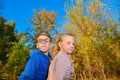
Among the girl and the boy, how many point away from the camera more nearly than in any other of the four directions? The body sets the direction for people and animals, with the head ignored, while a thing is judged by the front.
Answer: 0

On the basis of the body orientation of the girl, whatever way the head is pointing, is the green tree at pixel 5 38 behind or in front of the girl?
behind

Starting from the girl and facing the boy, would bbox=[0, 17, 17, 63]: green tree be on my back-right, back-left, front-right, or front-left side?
front-right

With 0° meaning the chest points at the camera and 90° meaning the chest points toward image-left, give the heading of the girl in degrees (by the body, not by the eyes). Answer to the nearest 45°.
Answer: approximately 315°

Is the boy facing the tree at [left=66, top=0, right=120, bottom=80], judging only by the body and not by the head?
no

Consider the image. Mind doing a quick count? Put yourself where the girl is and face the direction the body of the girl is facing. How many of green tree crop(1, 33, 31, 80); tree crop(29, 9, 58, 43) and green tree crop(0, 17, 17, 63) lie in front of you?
0

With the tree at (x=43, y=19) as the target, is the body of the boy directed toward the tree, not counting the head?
no

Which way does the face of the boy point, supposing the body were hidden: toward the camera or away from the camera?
toward the camera

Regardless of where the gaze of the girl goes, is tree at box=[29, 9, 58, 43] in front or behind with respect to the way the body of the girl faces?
behind
